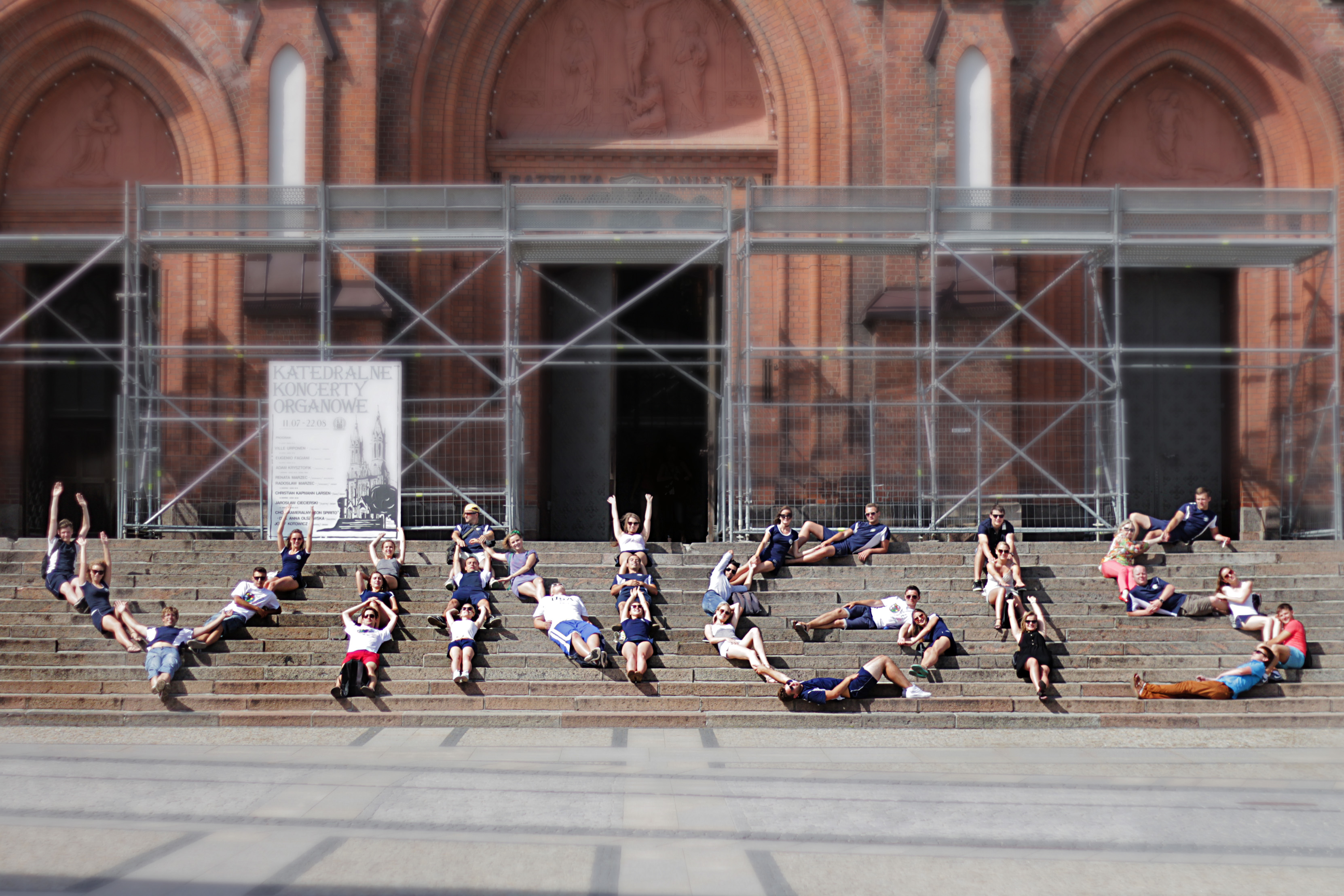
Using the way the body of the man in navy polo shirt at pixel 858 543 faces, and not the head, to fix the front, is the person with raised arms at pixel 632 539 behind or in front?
in front

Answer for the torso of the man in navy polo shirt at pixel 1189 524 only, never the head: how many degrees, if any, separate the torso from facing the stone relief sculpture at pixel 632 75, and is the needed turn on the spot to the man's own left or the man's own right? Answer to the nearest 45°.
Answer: approximately 90° to the man's own right

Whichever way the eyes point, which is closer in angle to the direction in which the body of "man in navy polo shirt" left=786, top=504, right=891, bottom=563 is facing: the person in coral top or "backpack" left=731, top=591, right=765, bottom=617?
the backpack

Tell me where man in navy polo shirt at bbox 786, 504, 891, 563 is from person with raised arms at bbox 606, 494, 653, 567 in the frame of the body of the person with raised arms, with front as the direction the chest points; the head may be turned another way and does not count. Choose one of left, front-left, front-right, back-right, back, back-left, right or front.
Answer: left

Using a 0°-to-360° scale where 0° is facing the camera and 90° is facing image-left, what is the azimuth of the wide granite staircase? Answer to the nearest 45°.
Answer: approximately 0°

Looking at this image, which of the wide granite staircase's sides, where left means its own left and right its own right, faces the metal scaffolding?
back

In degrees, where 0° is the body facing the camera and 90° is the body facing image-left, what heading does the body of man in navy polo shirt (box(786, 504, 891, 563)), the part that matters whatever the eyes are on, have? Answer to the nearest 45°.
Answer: approximately 45°

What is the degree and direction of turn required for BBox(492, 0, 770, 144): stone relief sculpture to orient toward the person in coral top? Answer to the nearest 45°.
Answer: approximately 45° to its left

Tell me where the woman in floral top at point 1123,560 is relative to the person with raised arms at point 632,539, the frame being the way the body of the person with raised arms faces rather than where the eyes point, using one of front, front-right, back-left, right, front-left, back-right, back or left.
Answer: left

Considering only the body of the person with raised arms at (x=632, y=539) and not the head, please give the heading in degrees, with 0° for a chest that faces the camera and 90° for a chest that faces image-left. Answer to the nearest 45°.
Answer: approximately 0°
